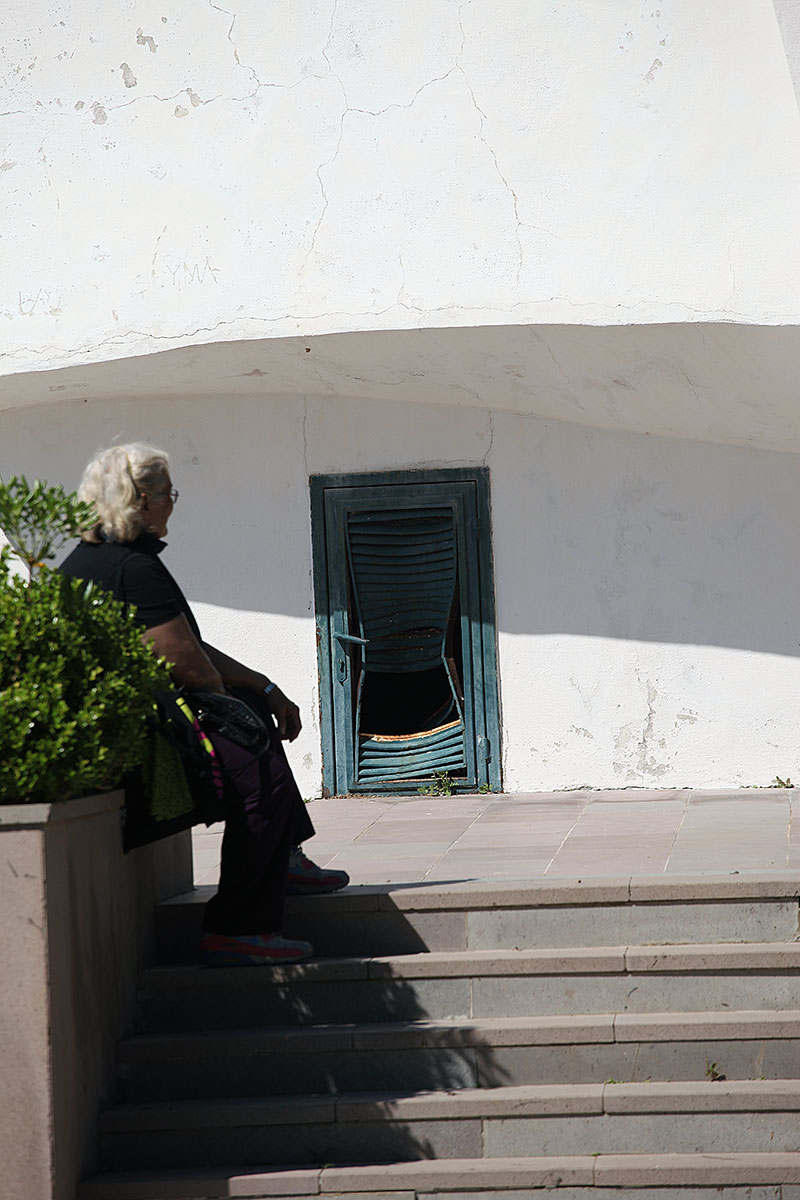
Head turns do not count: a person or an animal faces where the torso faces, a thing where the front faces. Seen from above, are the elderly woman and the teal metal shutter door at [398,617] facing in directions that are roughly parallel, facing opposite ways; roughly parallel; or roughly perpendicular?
roughly perpendicular

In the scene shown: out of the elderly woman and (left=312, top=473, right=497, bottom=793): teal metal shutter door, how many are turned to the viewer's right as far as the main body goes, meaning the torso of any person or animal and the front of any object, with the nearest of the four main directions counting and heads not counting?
1

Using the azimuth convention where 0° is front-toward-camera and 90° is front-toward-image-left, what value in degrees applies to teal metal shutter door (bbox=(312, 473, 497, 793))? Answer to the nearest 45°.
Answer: approximately 0°

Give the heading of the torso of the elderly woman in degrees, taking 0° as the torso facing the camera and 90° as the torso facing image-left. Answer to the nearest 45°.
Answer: approximately 270°
